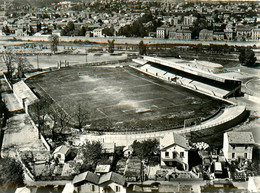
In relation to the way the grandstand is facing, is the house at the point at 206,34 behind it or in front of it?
behind

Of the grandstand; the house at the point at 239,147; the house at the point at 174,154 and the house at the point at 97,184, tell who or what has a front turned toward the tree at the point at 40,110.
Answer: the grandstand

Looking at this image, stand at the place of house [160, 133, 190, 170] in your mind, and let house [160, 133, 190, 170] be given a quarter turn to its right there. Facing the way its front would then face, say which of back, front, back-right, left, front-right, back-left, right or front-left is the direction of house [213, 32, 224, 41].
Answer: right

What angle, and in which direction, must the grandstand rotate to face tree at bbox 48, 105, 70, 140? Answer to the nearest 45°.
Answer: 0° — it already faces it

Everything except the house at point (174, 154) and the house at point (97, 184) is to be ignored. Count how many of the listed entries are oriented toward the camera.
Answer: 2

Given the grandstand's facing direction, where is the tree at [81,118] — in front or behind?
in front

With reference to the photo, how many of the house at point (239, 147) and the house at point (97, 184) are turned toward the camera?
2

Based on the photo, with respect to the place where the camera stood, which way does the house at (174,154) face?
facing the viewer

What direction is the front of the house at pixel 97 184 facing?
toward the camera

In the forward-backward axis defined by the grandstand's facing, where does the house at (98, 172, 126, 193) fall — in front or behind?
in front

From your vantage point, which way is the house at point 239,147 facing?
toward the camera

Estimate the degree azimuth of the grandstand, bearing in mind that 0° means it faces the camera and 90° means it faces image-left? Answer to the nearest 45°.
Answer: approximately 45°

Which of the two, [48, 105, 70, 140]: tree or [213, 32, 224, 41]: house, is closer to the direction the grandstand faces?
the tree

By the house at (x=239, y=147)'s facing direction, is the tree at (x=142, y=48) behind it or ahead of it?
behind

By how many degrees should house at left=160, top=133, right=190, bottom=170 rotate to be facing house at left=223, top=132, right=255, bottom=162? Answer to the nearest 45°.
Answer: approximately 90° to its left
